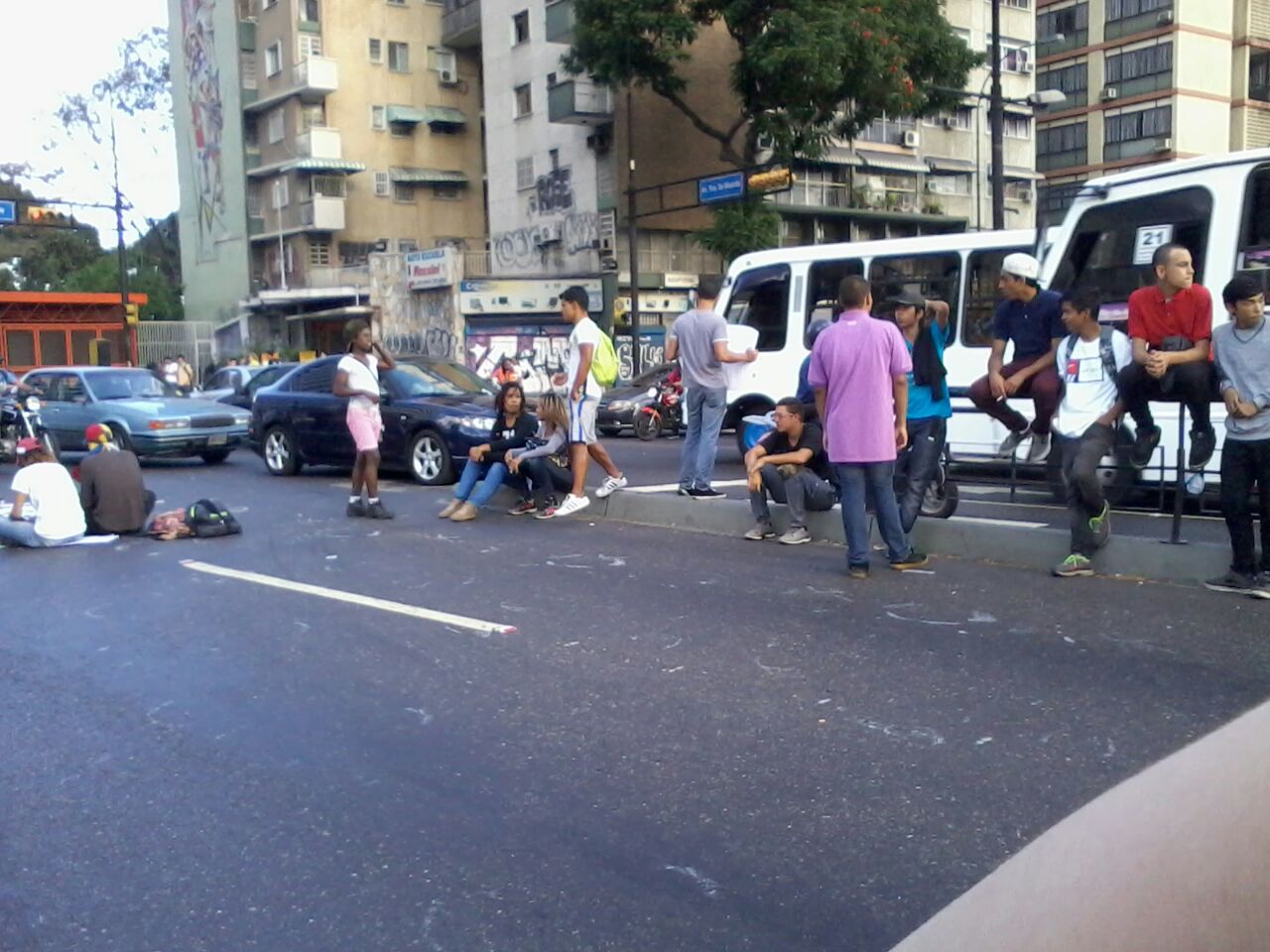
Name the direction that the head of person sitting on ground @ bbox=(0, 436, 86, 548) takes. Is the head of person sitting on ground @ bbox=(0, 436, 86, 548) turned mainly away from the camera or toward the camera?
away from the camera

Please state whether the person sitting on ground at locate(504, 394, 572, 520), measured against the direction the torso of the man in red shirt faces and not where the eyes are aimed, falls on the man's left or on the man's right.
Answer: on the man's right

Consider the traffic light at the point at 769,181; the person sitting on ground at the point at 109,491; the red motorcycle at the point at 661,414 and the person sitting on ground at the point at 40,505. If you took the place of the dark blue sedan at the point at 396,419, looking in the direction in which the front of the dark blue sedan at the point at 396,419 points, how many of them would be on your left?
2

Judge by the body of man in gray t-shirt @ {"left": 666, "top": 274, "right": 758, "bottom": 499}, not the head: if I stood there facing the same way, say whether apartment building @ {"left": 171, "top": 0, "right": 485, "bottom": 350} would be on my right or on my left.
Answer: on my left

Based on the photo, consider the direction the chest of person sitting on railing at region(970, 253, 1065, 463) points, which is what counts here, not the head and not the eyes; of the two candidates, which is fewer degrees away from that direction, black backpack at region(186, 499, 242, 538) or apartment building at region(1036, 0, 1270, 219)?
the black backpack

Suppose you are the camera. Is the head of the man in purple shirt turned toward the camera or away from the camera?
away from the camera

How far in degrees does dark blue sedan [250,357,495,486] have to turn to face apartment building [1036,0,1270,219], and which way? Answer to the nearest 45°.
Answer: approximately 90° to its left

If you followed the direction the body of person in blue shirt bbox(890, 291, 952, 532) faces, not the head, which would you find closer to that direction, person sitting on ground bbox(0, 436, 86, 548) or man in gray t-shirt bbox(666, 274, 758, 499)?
the person sitting on ground

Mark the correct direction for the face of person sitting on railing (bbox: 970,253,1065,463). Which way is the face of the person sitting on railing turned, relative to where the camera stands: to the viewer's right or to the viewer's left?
to the viewer's left

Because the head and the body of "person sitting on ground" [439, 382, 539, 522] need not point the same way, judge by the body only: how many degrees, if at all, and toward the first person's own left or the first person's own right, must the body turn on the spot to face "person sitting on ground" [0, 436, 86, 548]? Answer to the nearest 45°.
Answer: approximately 45° to the first person's own right
